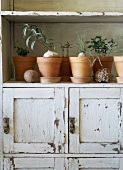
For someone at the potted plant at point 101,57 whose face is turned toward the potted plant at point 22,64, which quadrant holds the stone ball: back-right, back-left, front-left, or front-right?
front-left

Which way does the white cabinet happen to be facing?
toward the camera

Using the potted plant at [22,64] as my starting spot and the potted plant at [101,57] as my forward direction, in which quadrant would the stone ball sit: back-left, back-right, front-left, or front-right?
front-right
